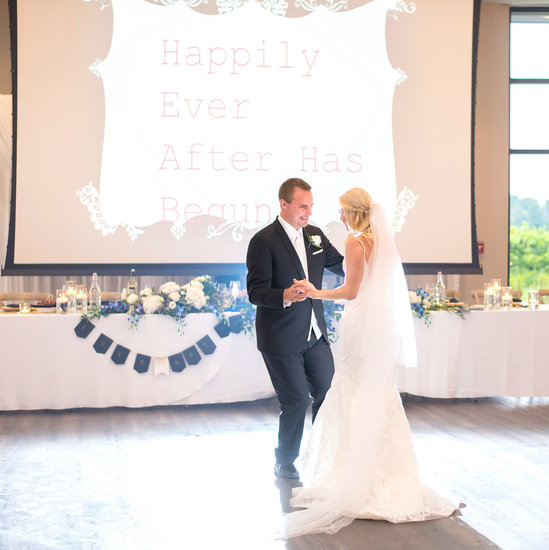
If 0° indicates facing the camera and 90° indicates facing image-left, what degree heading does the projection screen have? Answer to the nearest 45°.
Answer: approximately 0°

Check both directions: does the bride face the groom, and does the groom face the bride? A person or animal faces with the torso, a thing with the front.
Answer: yes

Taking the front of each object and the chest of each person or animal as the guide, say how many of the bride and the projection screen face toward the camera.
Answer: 1

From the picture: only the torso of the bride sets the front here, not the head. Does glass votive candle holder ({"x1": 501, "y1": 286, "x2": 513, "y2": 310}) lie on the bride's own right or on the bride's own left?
on the bride's own right

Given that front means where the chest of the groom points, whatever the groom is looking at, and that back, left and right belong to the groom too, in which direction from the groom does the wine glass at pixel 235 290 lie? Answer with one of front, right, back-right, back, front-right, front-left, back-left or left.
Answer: back-left

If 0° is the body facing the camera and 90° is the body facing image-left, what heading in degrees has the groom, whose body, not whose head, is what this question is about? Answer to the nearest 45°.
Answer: approximately 315°

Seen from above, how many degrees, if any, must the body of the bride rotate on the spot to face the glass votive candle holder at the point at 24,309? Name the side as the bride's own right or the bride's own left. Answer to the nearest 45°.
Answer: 0° — they already face it

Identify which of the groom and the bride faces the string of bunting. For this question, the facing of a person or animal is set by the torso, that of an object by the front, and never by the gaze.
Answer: the bride

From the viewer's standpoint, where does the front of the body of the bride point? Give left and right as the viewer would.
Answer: facing away from the viewer and to the left of the viewer

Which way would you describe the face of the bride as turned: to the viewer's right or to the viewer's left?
to the viewer's left

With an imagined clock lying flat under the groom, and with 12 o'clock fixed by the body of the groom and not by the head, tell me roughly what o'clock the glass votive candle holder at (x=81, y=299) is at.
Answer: The glass votive candle holder is roughly at 6 o'clock from the groom.
